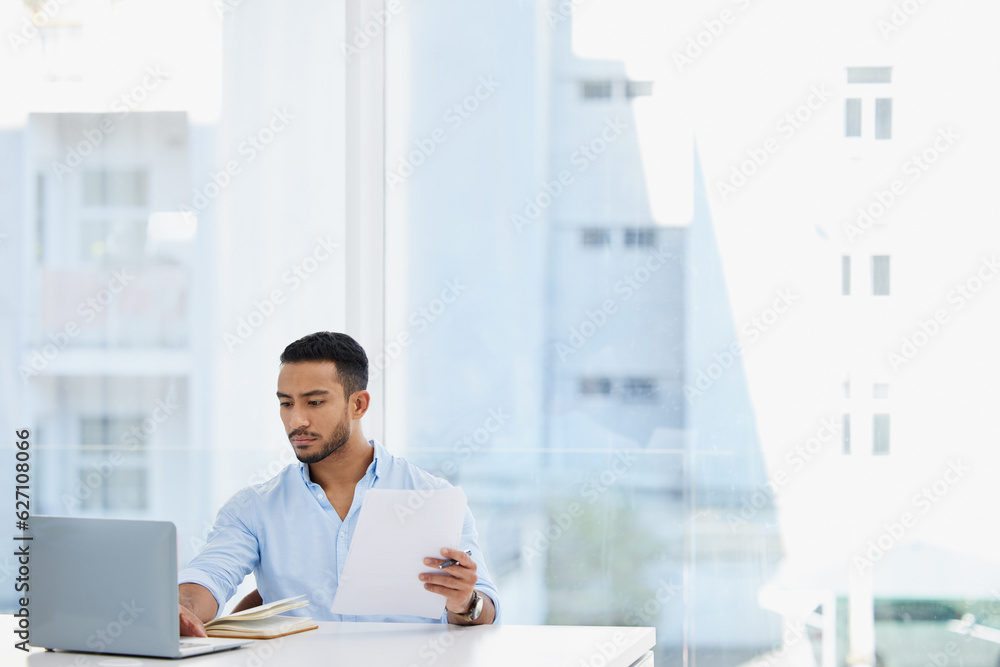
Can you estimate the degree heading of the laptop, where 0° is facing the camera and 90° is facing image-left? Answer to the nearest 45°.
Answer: approximately 225°
